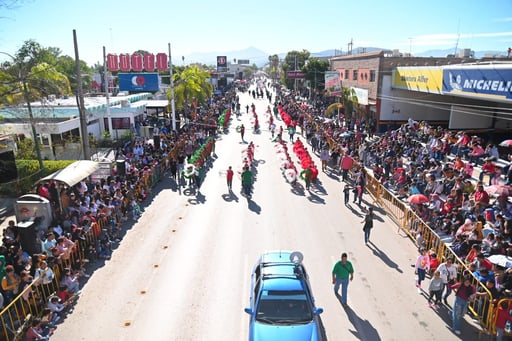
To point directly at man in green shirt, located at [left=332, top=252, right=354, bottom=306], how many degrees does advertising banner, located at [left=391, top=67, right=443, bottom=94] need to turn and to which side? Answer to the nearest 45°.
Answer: approximately 45° to its left

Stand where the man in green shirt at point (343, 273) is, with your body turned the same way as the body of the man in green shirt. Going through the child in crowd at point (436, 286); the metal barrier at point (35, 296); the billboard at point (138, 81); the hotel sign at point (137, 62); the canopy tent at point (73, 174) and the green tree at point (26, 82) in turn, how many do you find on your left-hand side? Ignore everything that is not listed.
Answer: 1

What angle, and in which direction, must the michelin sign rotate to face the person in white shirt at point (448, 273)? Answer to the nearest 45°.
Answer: approximately 45° to its left

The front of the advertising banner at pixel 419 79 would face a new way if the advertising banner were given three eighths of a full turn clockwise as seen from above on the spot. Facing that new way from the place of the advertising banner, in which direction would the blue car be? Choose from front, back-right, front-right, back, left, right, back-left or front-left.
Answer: back

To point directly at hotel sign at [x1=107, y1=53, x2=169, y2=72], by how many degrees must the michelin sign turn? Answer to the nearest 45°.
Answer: approximately 45° to its right

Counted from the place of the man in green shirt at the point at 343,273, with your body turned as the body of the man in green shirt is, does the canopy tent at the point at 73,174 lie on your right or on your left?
on your right

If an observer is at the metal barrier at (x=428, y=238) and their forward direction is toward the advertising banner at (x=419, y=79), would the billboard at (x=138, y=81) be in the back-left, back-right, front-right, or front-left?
front-left

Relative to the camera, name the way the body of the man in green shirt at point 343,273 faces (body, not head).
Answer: toward the camera

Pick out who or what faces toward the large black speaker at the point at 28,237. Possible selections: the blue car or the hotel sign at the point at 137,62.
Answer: the hotel sign

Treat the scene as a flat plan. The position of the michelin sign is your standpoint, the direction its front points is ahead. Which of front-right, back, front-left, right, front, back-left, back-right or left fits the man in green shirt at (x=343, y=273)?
front-left

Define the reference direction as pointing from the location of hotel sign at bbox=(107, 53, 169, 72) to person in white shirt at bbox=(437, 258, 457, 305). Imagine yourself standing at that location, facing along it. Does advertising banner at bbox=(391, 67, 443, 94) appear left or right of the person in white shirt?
left

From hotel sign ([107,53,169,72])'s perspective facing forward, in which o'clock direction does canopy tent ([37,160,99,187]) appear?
The canopy tent is roughly at 12 o'clock from the hotel sign.

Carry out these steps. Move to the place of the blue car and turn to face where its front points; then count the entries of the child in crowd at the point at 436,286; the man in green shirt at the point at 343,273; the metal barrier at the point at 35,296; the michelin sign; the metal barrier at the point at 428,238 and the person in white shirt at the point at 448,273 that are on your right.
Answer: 1
